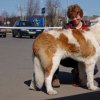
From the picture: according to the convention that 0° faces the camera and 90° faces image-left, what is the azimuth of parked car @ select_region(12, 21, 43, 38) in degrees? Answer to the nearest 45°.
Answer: approximately 315°

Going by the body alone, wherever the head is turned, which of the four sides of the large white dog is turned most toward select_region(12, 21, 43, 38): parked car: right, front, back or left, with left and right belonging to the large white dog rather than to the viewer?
left

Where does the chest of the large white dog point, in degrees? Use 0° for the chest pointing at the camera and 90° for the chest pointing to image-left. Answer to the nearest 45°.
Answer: approximately 270°

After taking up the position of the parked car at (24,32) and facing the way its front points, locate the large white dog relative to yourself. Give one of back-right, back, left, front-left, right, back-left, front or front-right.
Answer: front-right
